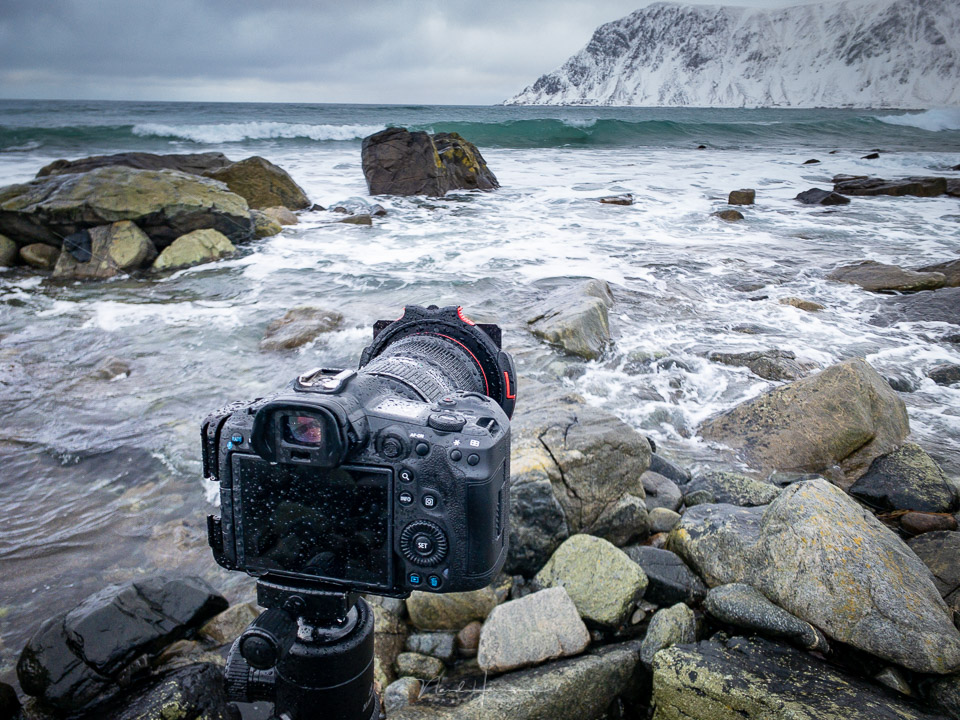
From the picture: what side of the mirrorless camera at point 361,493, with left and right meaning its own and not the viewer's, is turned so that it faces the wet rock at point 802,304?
front

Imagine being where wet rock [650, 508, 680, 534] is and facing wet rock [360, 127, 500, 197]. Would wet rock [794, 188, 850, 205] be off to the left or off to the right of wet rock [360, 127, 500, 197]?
right

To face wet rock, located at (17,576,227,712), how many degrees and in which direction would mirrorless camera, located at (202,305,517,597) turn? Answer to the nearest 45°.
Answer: approximately 90° to its left

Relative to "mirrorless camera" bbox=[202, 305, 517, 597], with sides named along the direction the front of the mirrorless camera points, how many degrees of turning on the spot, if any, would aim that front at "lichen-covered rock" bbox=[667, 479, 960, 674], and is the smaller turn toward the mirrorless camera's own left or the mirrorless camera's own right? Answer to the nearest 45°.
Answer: approximately 45° to the mirrorless camera's own right

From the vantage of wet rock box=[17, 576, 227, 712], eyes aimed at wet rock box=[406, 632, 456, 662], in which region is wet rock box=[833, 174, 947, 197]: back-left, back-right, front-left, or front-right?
front-left

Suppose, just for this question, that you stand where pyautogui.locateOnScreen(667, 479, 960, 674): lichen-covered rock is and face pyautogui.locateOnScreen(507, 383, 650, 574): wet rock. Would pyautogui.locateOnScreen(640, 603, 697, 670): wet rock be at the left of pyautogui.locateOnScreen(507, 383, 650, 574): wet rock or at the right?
left

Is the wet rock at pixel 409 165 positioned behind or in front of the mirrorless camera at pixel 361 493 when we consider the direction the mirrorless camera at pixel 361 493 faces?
in front

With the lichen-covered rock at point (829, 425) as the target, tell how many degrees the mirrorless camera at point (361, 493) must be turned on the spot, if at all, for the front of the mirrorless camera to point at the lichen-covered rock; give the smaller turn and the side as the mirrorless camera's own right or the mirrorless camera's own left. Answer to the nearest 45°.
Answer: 0° — it already faces it

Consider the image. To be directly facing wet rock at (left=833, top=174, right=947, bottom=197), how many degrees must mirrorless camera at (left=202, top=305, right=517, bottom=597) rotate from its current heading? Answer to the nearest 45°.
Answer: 0° — it already faces it

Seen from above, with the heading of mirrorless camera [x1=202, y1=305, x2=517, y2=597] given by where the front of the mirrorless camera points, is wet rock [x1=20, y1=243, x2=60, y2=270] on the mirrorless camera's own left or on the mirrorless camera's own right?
on the mirrorless camera's own left

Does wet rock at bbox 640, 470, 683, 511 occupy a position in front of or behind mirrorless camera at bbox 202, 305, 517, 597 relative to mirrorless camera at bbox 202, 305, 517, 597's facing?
in front

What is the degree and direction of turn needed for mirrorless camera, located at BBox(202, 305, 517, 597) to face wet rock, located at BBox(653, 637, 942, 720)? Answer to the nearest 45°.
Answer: approximately 45° to its right

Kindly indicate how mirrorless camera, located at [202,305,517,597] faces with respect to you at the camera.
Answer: facing away from the viewer and to the right of the viewer

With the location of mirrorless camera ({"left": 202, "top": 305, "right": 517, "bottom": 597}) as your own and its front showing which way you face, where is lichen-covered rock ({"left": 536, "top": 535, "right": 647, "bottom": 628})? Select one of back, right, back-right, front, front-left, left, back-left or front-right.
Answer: front
